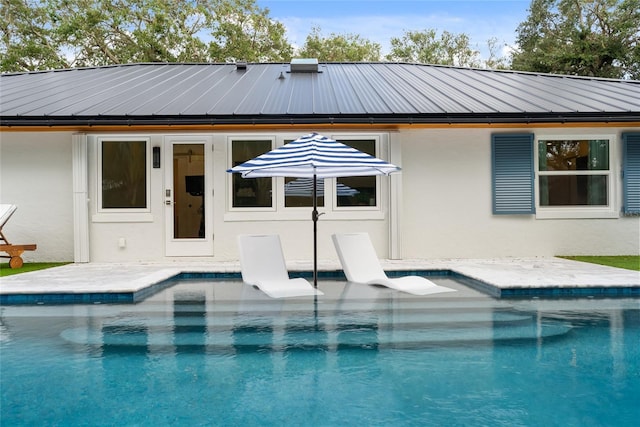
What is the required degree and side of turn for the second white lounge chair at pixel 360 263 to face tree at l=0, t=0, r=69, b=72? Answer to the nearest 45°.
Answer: approximately 180°

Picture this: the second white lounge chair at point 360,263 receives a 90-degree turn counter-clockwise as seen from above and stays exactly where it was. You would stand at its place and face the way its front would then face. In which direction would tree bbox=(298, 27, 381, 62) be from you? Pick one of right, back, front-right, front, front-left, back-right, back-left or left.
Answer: front-left

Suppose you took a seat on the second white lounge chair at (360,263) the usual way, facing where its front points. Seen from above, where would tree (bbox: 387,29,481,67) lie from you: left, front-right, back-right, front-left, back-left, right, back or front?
back-left

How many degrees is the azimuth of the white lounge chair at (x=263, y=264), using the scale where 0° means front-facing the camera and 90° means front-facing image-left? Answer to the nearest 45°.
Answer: approximately 315°

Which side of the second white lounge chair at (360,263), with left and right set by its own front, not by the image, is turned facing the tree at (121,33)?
back
